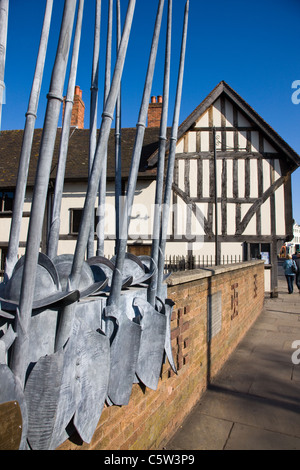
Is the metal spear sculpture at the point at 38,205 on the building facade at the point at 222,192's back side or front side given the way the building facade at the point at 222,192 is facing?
on the front side

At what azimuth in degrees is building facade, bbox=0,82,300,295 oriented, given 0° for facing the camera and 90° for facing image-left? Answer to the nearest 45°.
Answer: approximately 0°

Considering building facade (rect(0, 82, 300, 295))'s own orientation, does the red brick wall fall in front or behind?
in front
